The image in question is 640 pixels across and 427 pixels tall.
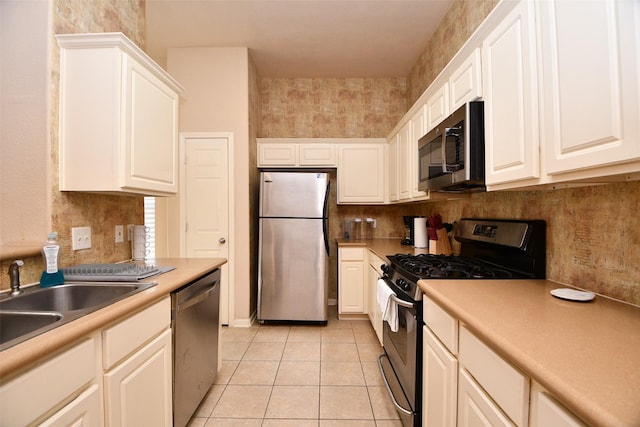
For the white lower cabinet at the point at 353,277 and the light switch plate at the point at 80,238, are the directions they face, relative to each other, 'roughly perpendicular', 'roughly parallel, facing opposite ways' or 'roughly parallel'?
roughly perpendicular

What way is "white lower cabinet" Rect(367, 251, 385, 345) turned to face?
to the viewer's left

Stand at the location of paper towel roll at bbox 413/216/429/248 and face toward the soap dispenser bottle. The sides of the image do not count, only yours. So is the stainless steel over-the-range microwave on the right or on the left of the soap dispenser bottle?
left

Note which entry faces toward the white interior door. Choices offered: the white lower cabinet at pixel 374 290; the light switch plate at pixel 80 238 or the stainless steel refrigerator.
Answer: the white lower cabinet

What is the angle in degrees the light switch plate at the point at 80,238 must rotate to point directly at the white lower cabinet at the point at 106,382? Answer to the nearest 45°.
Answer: approximately 45° to its right

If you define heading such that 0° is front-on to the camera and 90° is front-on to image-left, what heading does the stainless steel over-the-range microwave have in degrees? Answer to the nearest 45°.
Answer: approximately 45°

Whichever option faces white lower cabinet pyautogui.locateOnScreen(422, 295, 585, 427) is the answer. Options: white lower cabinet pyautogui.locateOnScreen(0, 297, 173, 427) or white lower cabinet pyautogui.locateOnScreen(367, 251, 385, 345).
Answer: white lower cabinet pyautogui.locateOnScreen(0, 297, 173, 427)

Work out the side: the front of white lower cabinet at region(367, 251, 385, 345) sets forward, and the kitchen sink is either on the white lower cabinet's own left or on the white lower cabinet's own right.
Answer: on the white lower cabinet's own left

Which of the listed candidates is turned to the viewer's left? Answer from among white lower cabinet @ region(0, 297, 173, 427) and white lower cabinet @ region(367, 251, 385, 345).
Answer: white lower cabinet @ region(367, 251, 385, 345)

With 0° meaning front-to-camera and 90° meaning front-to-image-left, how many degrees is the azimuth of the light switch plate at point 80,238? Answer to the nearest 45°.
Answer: approximately 315°

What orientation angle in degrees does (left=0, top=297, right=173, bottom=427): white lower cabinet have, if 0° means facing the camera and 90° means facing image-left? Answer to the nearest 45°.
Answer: approximately 315°

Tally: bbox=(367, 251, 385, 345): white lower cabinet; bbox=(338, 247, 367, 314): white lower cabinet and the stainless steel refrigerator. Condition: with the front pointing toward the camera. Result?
2

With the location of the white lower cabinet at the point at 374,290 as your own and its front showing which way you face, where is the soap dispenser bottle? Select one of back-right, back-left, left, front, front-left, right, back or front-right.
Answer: front-left

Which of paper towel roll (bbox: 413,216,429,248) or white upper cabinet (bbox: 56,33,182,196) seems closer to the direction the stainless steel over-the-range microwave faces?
the white upper cabinet
